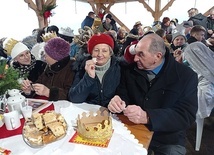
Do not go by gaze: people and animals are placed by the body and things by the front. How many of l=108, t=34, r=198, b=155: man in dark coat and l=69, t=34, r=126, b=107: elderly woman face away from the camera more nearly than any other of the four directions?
0

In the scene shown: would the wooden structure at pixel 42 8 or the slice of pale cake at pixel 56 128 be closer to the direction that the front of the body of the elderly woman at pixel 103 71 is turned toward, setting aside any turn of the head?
the slice of pale cake

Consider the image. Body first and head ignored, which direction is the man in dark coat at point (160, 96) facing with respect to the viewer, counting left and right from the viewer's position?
facing the viewer and to the left of the viewer

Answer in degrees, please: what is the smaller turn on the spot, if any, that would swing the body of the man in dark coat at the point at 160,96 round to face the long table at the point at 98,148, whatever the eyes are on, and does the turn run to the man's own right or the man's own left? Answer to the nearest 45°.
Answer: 0° — they already face it

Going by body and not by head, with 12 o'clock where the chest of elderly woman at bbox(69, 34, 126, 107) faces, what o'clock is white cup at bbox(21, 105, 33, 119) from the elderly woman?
The white cup is roughly at 2 o'clock from the elderly woman.

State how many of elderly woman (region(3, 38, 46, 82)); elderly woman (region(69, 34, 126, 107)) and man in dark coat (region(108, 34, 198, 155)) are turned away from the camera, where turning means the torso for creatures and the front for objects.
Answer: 0

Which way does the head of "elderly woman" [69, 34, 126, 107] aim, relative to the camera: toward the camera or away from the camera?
toward the camera

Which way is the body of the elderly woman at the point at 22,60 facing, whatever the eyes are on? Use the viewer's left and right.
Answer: facing the viewer and to the right of the viewer

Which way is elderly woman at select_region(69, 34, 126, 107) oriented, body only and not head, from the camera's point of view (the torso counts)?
toward the camera

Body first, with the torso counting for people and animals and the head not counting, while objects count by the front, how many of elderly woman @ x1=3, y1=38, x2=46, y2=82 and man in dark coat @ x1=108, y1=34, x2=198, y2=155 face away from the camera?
0

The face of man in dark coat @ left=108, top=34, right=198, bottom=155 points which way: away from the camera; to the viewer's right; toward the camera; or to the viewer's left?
to the viewer's left

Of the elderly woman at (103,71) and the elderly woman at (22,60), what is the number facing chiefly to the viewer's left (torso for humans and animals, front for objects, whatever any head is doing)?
0

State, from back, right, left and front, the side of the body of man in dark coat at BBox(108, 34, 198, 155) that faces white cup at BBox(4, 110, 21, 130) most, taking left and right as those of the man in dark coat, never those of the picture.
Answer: front

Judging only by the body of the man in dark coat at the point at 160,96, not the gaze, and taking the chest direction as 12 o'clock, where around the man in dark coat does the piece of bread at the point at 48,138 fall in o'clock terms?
The piece of bread is roughly at 12 o'clock from the man in dark coat.
